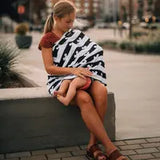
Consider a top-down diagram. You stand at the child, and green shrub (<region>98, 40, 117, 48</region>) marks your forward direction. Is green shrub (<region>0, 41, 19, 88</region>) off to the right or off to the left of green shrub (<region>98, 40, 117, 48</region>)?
left

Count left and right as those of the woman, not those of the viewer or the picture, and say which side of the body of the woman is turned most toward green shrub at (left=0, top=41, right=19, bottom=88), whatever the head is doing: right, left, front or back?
back

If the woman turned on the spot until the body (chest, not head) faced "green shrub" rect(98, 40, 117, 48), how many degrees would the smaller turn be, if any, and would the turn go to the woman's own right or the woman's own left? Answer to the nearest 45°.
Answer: approximately 135° to the woman's own left

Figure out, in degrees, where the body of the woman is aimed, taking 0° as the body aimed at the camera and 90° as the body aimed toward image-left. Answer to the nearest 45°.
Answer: approximately 315°
